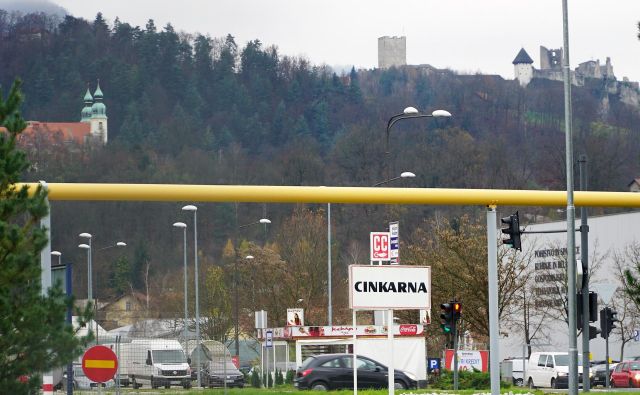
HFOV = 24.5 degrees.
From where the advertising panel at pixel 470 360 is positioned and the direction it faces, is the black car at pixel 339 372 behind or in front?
in front

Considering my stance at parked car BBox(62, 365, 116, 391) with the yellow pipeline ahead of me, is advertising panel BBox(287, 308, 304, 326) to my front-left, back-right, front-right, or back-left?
back-left

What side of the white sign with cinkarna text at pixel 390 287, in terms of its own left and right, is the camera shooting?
front

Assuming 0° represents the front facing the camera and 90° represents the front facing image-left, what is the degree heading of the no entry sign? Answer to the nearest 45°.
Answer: approximately 0°

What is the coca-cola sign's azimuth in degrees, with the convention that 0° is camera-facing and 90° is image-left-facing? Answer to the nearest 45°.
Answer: approximately 0°

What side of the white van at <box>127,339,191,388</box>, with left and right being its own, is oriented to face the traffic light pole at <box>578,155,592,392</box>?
left

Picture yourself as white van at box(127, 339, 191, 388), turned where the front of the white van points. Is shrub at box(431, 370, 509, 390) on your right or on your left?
on your left

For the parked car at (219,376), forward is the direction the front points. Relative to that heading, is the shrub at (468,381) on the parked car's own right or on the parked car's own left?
on the parked car's own left

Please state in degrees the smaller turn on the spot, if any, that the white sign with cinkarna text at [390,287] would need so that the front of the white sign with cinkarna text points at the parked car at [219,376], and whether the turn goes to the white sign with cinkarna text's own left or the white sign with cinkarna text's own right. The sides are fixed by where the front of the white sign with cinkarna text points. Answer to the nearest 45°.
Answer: approximately 135° to the white sign with cinkarna text's own right

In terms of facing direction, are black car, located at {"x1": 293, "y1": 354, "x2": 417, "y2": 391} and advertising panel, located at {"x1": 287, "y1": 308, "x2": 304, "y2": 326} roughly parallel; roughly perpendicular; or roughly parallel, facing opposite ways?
roughly perpendicular

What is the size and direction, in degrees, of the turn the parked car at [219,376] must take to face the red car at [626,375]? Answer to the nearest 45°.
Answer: approximately 90° to its left

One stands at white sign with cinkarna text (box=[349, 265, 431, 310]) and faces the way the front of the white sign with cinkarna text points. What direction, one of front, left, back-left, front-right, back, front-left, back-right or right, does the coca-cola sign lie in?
back

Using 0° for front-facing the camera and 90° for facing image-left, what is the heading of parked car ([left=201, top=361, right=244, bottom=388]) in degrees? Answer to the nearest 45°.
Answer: approximately 315°
